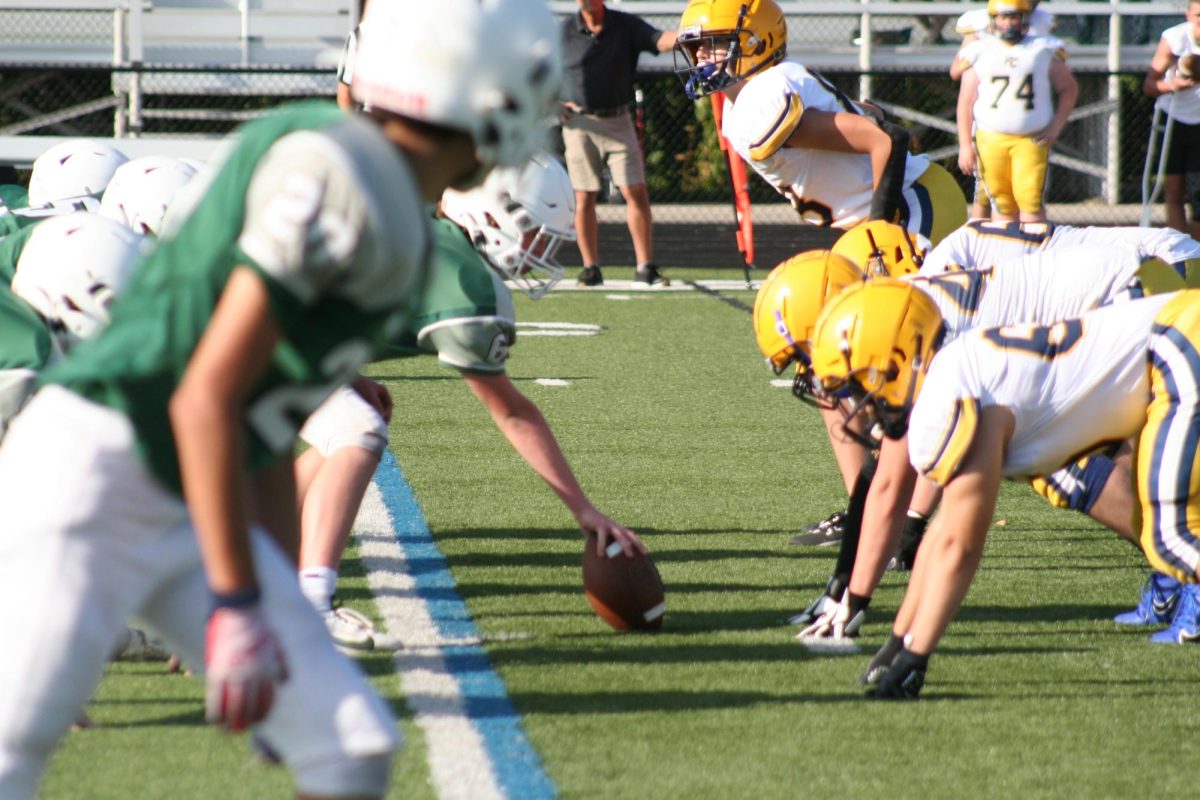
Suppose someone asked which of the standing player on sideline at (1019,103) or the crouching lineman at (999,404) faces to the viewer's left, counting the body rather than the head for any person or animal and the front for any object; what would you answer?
the crouching lineman

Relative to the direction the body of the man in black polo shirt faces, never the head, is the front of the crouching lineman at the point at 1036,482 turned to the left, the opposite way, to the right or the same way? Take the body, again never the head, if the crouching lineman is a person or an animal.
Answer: to the right

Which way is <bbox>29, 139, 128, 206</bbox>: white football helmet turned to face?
to the viewer's right

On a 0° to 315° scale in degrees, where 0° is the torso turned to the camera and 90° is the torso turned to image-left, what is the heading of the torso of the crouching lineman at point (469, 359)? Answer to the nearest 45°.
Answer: approximately 270°

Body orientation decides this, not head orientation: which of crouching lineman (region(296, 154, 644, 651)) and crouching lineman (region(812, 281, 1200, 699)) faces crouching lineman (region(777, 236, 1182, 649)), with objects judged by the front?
crouching lineman (region(296, 154, 644, 651))

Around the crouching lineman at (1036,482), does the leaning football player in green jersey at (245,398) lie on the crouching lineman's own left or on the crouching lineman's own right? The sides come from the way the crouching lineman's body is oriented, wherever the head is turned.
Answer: on the crouching lineman's own left

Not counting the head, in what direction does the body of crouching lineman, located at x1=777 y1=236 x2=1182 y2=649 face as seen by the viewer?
to the viewer's left

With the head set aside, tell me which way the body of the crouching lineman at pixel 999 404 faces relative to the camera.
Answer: to the viewer's left

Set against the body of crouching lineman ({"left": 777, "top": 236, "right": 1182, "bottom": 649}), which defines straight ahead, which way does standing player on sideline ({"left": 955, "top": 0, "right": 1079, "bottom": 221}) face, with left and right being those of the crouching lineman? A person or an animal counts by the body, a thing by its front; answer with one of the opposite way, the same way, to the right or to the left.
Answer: to the left
